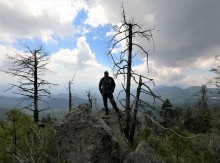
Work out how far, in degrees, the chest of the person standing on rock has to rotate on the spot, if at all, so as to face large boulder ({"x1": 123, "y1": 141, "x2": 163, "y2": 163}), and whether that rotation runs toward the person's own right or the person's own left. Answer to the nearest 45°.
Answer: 0° — they already face it

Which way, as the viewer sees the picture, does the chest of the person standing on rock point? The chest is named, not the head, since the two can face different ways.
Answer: toward the camera

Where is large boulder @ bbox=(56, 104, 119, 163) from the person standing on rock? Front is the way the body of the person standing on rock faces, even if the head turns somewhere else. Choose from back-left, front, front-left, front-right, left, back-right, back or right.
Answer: front
